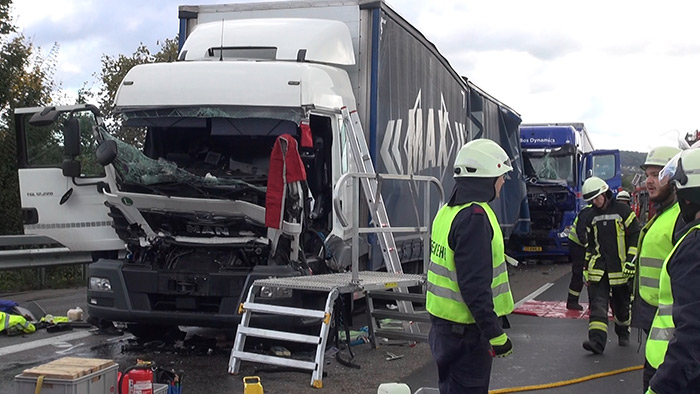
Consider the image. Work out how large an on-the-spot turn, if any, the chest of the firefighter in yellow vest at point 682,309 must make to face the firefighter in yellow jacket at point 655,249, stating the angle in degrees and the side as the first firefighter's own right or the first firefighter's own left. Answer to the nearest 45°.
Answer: approximately 90° to the first firefighter's own right

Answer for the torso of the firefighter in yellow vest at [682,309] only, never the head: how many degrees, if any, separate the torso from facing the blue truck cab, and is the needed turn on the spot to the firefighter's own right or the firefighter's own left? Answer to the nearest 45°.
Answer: approximately 90° to the firefighter's own right

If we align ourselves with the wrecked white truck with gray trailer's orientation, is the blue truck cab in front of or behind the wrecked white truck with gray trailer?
behind

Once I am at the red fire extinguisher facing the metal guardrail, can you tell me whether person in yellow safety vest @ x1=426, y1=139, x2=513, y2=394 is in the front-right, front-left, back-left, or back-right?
back-right

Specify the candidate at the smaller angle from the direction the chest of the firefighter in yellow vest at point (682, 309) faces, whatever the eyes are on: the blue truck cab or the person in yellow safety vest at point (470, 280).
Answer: the person in yellow safety vest

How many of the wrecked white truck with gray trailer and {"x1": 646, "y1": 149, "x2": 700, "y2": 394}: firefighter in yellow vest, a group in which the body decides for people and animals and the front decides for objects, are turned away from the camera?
0

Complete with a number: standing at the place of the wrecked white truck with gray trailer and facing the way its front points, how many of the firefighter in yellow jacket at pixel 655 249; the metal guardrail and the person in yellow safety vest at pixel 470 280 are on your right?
1

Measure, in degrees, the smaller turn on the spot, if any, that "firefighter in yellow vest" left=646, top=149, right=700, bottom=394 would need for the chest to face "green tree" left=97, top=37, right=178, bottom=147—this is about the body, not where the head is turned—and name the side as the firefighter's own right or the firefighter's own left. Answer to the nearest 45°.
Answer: approximately 45° to the firefighter's own right

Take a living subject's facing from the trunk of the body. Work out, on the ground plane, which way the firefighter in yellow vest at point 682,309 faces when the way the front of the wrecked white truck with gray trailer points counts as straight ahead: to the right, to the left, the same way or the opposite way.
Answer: to the right

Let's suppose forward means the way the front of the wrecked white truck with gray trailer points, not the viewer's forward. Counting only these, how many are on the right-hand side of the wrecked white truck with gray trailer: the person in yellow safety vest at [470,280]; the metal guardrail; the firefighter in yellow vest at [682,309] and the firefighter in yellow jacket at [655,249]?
1

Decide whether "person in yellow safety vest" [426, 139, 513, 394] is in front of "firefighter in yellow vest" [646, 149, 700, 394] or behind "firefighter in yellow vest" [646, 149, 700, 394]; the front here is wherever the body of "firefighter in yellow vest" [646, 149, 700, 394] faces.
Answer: in front

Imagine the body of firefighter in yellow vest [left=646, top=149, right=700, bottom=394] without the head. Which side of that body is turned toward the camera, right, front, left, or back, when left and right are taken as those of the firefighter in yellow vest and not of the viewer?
left

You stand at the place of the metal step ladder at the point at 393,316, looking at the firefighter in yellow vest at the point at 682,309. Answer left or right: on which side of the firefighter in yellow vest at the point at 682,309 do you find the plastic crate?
right

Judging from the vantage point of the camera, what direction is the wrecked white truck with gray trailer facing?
facing the viewer and to the left of the viewer
